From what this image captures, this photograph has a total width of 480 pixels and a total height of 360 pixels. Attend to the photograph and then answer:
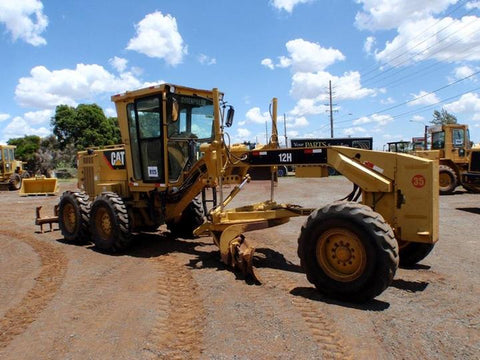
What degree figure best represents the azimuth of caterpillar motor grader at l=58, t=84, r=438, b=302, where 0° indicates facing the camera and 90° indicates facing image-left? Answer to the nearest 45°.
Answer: approximately 315°

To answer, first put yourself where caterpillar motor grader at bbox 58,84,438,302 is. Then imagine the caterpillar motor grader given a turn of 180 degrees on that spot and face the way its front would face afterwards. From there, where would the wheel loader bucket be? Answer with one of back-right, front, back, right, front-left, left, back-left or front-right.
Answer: front

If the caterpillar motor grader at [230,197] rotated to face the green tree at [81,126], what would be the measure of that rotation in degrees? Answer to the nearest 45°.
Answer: approximately 180°
